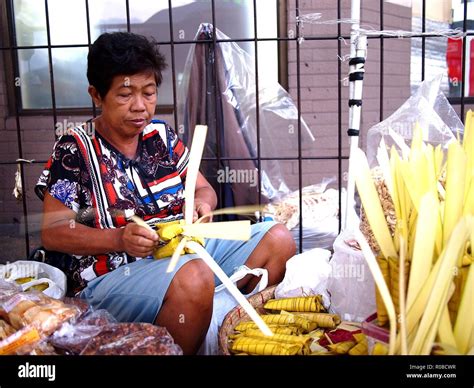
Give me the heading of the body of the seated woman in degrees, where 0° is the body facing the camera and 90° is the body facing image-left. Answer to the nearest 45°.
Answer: approximately 315°

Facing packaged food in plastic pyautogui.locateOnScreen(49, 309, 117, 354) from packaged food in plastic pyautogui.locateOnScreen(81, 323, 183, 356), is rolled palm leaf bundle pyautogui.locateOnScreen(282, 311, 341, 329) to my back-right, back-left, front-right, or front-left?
back-right

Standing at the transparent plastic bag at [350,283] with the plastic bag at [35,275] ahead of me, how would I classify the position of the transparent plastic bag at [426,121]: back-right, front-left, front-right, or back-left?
back-right

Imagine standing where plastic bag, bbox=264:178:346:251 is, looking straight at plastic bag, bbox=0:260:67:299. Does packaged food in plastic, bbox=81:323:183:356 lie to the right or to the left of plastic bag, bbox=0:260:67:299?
left

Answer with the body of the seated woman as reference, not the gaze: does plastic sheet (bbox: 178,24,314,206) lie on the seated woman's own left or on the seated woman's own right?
on the seated woman's own left
